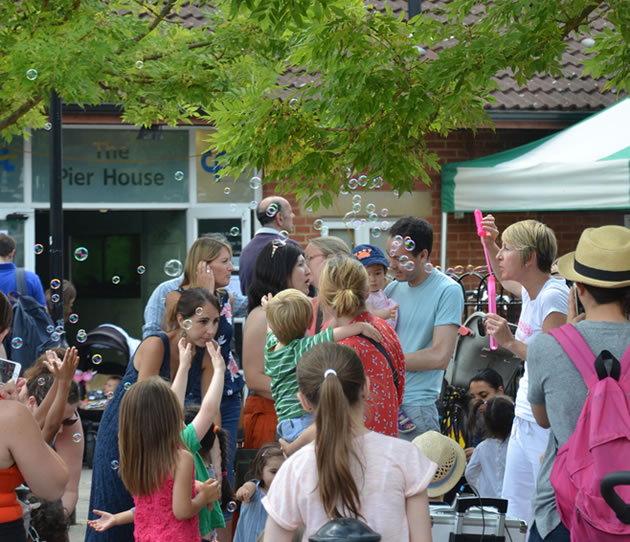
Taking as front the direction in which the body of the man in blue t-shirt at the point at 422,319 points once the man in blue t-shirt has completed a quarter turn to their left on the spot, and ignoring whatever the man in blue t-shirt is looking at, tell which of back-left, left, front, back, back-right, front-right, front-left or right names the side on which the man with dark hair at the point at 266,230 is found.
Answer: back

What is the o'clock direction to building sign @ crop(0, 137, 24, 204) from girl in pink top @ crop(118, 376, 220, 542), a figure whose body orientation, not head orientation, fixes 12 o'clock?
The building sign is roughly at 10 o'clock from the girl in pink top.

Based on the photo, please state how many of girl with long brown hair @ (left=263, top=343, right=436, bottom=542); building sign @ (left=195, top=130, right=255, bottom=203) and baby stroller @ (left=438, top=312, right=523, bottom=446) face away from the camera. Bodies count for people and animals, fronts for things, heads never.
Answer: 1

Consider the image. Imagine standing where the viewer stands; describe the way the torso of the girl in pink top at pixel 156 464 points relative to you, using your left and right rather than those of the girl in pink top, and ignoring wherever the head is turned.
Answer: facing away from the viewer and to the right of the viewer

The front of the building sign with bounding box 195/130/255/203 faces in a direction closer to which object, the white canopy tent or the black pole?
the black pole

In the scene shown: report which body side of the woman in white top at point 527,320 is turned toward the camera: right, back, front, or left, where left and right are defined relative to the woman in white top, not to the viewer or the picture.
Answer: left

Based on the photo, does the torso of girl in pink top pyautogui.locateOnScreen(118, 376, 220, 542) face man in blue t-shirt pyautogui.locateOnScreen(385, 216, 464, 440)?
yes

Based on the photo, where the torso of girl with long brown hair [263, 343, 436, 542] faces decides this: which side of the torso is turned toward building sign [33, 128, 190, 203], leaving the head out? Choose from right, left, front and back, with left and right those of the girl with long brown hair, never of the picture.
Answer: front

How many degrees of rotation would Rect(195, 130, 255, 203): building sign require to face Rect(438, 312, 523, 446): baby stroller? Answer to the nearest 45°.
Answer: approximately 45° to its left

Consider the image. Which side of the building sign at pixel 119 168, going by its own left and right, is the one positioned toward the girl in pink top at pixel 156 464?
front

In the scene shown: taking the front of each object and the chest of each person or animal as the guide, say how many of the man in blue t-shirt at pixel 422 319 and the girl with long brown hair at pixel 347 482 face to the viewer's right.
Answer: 0

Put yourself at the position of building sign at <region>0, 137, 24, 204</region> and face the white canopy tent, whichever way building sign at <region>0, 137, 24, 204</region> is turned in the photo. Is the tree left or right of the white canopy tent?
right

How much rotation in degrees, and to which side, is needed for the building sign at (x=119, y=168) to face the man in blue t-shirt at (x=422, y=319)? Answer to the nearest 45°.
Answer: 0° — it already faces them

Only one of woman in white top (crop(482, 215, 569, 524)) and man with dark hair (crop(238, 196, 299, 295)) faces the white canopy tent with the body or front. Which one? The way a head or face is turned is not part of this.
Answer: the man with dark hair
